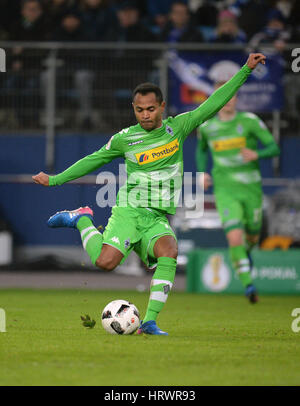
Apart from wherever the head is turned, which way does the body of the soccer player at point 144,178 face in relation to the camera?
toward the camera

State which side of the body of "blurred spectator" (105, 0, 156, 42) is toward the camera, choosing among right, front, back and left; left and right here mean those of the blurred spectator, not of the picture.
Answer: front

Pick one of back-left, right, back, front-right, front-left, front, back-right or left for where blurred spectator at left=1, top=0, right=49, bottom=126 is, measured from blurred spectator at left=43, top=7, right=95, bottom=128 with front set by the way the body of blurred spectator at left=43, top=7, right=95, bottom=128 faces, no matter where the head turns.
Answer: right

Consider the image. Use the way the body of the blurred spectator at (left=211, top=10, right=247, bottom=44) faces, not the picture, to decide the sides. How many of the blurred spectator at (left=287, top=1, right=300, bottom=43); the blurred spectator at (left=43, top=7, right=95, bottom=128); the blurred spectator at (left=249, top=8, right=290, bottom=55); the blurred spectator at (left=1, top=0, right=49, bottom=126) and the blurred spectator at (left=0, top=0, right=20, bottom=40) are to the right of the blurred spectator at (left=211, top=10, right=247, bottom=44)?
3

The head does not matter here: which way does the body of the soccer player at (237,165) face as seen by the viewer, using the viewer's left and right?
facing the viewer
